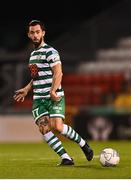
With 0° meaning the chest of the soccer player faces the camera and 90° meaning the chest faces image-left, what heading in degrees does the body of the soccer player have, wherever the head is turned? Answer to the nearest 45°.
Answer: approximately 45°
